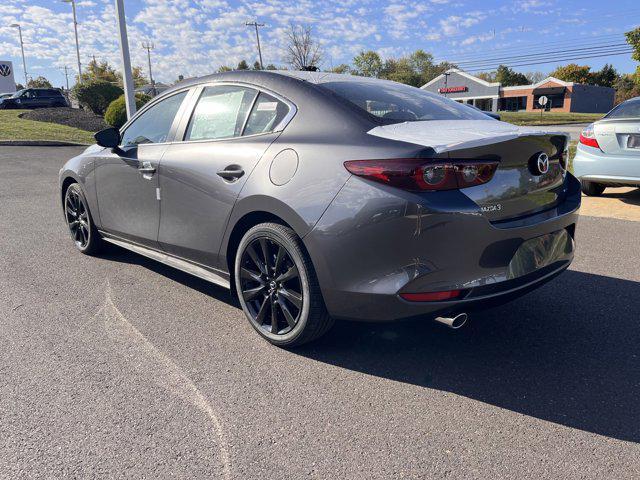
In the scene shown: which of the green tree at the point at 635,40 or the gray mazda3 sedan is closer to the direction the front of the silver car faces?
the green tree

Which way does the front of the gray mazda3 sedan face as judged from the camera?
facing away from the viewer and to the left of the viewer

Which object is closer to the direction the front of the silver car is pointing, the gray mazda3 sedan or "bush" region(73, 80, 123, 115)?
the bush

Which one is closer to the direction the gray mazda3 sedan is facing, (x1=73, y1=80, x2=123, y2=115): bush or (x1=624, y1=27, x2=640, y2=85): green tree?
the bush

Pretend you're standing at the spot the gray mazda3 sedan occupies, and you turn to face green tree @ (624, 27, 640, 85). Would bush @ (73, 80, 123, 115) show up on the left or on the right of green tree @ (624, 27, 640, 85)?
left

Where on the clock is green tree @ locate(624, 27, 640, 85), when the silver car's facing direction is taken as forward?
The green tree is roughly at 12 o'clock from the silver car.

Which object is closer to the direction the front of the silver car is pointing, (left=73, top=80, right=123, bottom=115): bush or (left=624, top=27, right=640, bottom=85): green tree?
the green tree

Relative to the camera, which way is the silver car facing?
away from the camera
